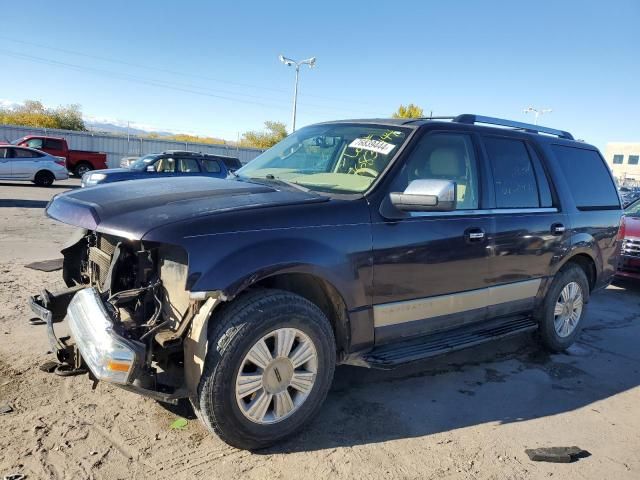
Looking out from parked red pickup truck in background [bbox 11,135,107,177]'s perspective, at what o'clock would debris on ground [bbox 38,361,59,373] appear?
The debris on ground is roughly at 9 o'clock from the parked red pickup truck in background.

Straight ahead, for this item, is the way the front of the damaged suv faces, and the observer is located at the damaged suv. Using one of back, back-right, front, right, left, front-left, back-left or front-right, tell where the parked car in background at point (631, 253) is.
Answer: back

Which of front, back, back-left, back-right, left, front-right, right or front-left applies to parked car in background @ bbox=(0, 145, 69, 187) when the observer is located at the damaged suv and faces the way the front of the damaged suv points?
right

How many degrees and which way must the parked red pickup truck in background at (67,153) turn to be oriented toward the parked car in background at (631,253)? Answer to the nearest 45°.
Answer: approximately 90° to its left

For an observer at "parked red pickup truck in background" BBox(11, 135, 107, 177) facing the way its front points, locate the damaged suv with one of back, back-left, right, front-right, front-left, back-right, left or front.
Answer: left

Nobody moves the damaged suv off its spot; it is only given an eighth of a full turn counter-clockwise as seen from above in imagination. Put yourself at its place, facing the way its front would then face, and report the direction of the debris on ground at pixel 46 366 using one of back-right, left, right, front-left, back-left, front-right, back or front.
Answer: right

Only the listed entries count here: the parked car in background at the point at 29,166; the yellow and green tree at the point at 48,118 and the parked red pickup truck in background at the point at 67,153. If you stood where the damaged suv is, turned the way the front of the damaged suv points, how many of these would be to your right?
3

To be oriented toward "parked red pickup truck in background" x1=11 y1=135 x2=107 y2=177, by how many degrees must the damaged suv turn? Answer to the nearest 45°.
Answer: approximately 90° to its right

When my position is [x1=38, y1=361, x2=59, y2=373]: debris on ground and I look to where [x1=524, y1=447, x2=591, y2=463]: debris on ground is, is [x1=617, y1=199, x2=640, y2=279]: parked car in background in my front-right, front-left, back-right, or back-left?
front-left

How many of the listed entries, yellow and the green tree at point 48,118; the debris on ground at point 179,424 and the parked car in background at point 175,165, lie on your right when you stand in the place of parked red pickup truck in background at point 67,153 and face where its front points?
1

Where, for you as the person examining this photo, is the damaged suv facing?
facing the viewer and to the left of the viewer

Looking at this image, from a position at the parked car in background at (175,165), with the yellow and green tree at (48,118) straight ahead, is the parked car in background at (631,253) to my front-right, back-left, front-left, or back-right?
back-right

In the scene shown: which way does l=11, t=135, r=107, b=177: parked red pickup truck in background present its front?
to the viewer's left
